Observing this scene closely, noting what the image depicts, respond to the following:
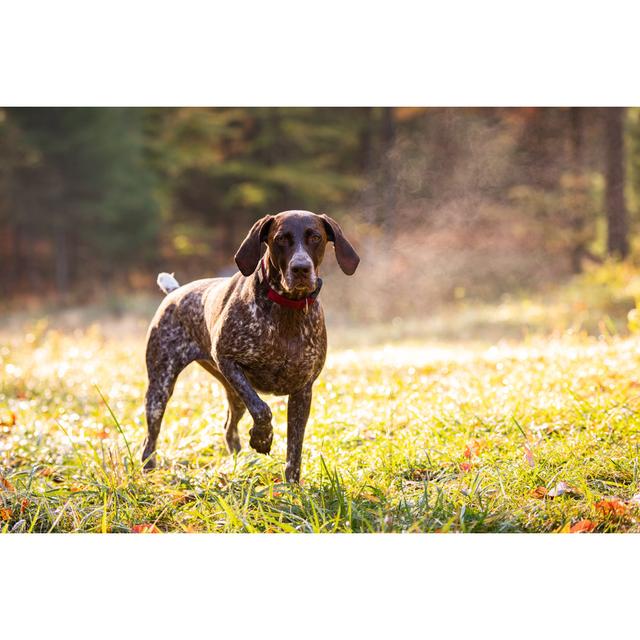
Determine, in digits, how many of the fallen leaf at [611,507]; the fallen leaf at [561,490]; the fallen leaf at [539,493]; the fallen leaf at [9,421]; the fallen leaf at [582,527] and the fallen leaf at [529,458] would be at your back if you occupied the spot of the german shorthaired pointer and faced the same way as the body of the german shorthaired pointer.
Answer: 1

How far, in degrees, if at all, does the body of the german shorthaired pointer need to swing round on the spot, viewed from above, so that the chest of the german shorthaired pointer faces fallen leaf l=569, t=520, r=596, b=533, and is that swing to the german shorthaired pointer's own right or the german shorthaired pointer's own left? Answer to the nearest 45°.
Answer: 0° — it already faces it

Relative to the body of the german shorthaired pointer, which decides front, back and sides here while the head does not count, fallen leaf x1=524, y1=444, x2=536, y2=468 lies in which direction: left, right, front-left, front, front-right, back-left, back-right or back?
front-left

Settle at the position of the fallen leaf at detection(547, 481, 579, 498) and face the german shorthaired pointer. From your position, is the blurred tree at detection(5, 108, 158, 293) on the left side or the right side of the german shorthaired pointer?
right

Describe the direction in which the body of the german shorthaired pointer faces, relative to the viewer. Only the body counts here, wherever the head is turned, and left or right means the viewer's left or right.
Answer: facing the viewer and to the right of the viewer

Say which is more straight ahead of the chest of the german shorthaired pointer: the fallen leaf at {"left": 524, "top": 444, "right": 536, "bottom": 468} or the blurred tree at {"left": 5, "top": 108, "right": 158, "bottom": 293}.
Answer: the fallen leaf

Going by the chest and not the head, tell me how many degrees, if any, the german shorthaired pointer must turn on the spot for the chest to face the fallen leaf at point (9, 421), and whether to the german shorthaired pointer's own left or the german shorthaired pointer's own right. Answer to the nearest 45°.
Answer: approximately 180°

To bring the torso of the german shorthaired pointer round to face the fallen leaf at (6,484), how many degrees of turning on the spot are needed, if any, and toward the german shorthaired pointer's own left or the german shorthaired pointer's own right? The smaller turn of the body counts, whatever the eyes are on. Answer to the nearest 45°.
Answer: approximately 135° to the german shorthaired pointer's own right

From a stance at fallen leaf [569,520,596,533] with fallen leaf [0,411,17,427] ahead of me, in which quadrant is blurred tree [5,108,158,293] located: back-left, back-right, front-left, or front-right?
front-right

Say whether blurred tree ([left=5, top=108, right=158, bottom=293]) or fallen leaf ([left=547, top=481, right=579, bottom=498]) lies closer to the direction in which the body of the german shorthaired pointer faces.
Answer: the fallen leaf

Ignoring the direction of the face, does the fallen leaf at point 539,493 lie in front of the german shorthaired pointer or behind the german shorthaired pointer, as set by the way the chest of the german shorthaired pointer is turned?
in front

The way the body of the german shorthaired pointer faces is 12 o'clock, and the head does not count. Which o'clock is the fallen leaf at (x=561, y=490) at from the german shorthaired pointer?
The fallen leaf is roughly at 11 o'clock from the german shorthaired pointer.

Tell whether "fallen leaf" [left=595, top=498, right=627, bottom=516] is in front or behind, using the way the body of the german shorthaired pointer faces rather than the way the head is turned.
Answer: in front
